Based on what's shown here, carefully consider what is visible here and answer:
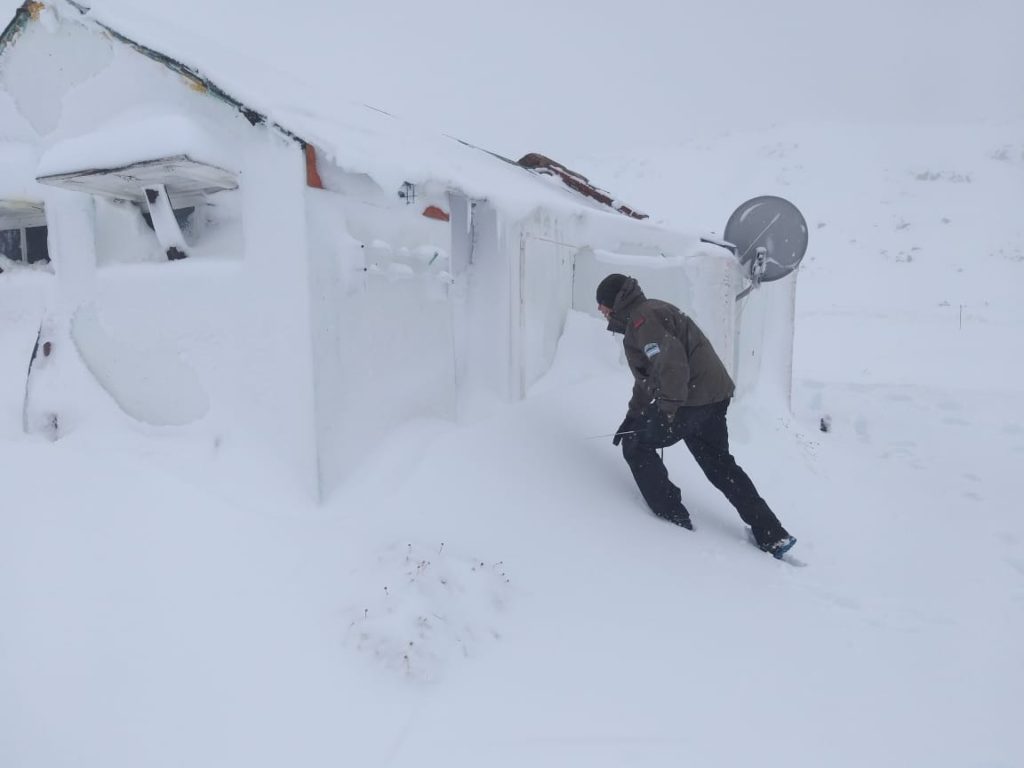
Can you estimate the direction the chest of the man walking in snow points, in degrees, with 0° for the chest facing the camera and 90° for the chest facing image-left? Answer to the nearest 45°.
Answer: approximately 90°

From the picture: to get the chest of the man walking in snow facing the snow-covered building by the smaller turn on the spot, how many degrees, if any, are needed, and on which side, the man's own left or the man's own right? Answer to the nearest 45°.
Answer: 0° — they already face it

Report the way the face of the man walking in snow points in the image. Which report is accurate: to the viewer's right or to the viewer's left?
to the viewer's left
